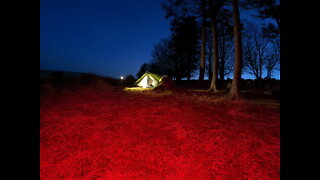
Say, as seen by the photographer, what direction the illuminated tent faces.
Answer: facing the viewer and to the left of the viewer

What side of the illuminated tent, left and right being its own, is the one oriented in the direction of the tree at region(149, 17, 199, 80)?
back

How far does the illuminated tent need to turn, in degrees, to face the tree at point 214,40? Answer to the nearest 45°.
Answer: approximately 90° to its left
